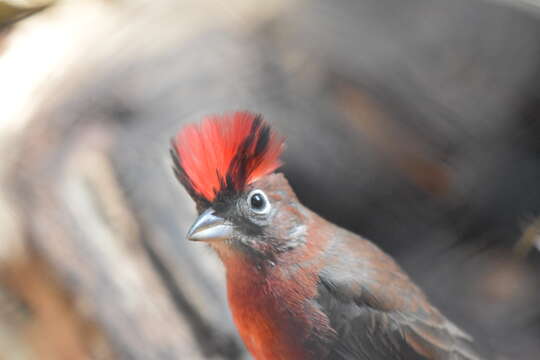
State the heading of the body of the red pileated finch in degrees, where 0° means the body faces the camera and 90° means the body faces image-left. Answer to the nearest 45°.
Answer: approximately 45°
